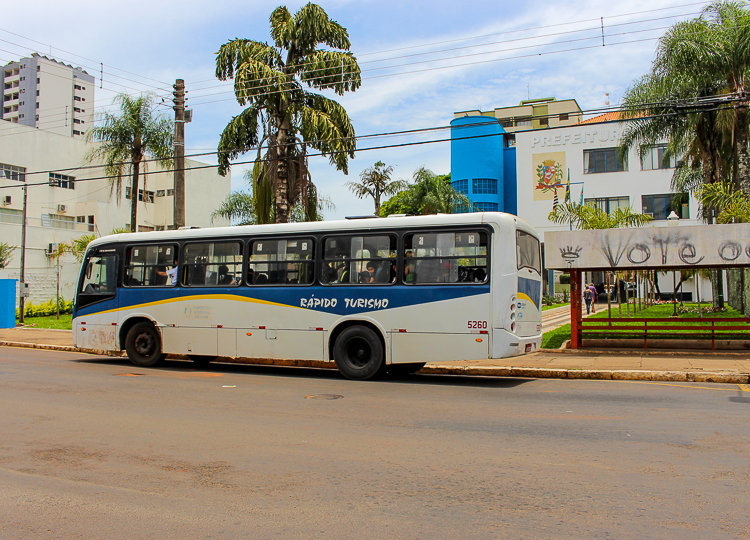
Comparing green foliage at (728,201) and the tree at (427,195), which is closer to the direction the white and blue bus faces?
the tree

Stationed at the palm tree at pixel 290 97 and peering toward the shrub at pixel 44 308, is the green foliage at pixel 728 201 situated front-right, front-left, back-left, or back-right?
back-right

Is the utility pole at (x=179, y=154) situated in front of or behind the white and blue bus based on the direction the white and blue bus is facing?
in front

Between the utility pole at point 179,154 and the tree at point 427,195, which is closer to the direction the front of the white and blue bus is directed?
the utility pole

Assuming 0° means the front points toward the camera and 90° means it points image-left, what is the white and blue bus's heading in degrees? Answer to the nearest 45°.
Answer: approximately 135°

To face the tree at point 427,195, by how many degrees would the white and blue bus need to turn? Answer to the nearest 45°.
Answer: approximately 45° to its right

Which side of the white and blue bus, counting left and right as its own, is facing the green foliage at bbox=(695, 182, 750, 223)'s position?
right

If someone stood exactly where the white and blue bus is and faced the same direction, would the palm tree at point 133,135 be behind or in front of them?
in front

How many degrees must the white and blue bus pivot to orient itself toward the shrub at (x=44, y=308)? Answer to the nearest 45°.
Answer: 0° — it already faces it
